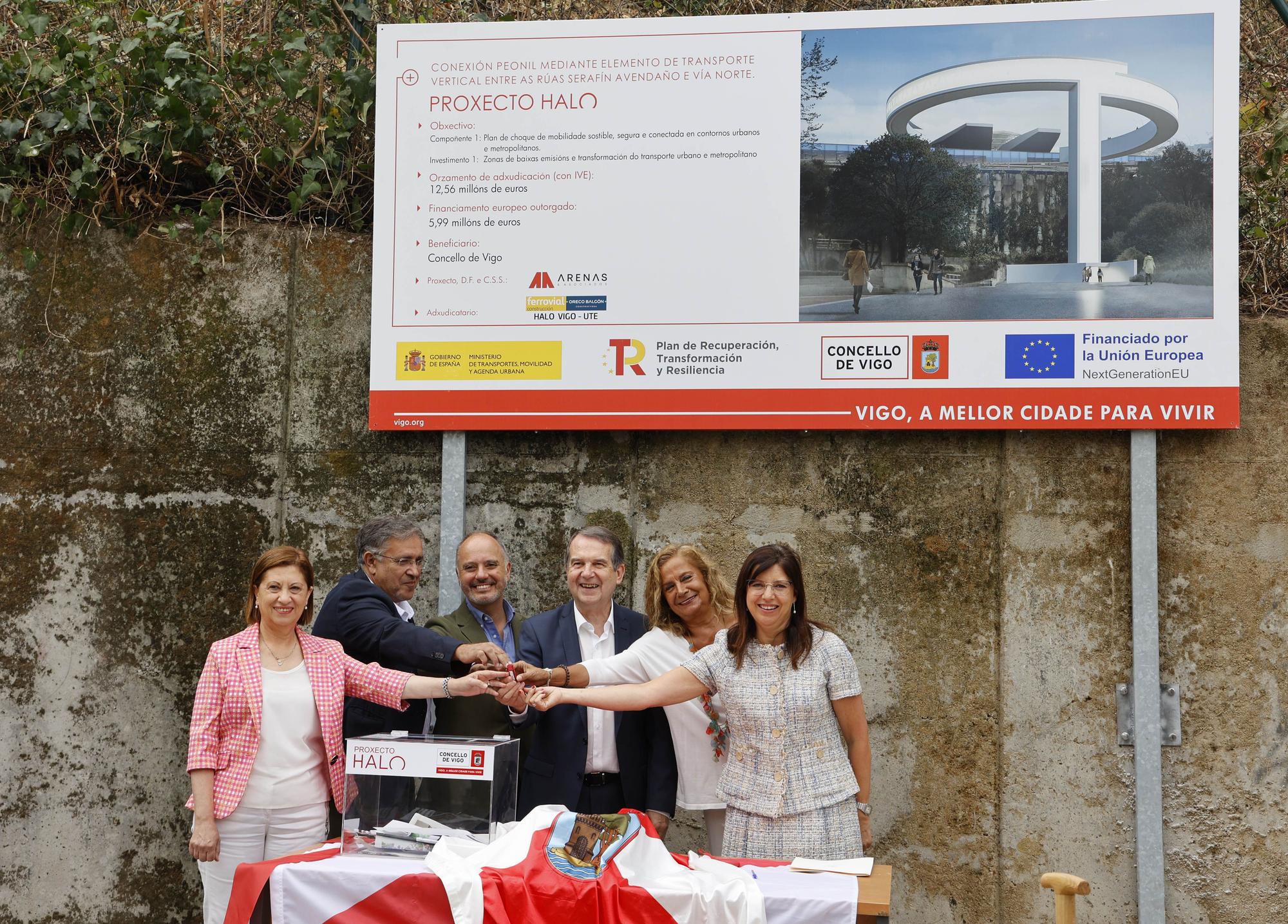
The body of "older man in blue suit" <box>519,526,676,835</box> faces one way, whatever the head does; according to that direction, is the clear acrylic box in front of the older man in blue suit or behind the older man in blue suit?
in front

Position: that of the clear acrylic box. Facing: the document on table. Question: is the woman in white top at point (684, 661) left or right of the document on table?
left

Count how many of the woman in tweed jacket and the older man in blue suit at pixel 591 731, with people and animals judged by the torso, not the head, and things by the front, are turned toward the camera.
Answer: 2

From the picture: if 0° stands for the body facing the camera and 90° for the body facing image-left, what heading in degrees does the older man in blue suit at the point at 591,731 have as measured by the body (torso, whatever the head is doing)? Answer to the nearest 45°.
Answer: approximately 0°

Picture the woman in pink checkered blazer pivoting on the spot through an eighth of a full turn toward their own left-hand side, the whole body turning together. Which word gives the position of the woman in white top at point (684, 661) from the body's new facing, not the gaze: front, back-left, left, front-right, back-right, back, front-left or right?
front-left

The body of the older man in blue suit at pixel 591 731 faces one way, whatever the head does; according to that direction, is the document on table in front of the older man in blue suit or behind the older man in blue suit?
in front

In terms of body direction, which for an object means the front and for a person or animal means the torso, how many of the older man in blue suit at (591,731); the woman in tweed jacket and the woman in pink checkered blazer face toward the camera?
3

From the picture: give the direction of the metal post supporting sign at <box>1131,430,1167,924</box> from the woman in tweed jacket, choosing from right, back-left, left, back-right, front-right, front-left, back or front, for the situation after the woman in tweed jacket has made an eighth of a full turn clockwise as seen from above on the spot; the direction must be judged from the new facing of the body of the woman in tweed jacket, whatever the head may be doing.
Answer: back
